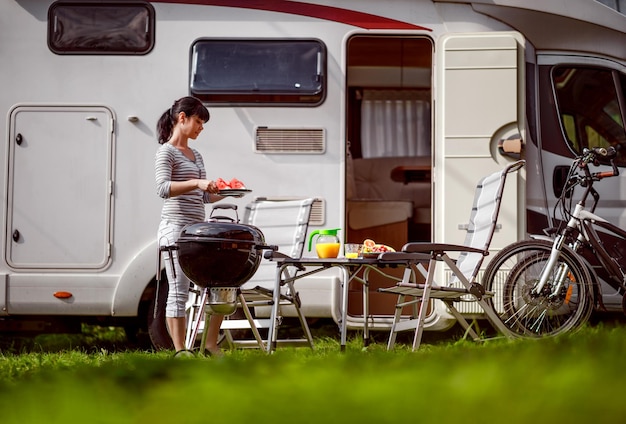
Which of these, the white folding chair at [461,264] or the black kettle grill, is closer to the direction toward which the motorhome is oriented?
the white folding chair

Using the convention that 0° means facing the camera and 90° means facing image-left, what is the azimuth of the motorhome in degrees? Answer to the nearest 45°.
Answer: approximately 270°

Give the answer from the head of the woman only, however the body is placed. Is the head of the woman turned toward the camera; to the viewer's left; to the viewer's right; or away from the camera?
to the viewer's right

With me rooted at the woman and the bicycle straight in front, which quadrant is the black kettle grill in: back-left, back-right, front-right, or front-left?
front-right
